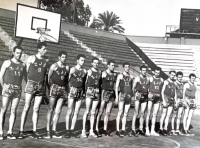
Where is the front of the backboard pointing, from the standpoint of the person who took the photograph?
facing the viewer and to the right of the viewer

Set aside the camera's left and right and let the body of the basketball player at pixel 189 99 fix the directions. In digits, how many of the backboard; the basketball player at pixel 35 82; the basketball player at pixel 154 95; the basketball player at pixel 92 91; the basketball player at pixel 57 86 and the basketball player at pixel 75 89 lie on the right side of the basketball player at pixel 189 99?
6

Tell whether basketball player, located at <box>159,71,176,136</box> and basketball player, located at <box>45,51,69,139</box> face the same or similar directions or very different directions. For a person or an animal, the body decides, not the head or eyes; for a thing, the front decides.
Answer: same or similar directions

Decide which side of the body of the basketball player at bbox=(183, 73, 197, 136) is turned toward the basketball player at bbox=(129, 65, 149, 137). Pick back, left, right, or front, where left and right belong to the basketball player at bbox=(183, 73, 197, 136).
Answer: right

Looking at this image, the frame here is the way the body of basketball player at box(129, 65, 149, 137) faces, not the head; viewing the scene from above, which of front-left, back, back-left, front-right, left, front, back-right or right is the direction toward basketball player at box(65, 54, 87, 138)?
right

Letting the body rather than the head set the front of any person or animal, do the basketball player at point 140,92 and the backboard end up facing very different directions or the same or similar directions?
same or similar directions

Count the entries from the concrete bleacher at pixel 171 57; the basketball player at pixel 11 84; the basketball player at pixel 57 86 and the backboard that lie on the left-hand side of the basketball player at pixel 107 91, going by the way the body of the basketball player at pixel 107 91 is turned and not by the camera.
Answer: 1

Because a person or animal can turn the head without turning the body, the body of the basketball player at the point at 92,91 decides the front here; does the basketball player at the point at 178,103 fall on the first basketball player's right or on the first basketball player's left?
on the first basketball player's left

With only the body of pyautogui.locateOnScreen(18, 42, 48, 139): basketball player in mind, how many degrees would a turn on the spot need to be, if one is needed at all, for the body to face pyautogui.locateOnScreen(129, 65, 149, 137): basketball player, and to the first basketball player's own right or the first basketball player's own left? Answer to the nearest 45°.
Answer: approximately 45° to the first basketball player's own left

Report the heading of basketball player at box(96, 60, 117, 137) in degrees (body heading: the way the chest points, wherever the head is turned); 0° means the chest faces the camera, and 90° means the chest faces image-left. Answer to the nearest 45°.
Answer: approximately 315°

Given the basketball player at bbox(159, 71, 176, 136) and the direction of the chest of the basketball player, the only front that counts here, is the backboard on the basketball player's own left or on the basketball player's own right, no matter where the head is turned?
on the basketball player's own right
